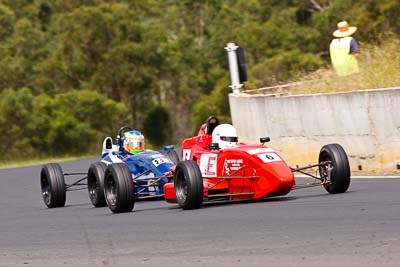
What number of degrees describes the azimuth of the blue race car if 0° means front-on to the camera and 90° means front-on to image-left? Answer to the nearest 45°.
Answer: approximately 315°

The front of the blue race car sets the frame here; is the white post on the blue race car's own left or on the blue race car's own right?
on the blue race car's own left

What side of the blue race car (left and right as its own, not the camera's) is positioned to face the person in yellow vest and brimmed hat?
left
